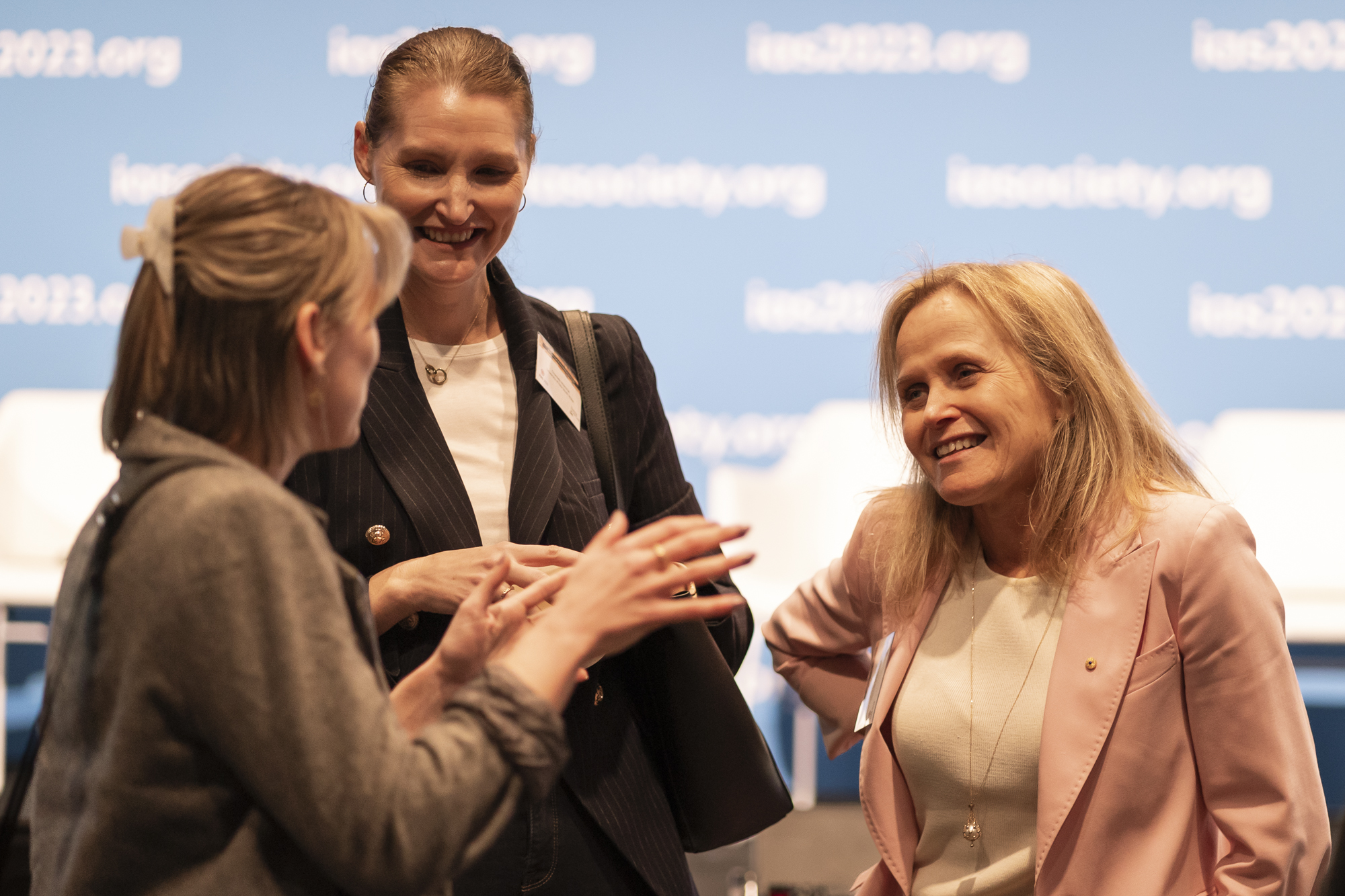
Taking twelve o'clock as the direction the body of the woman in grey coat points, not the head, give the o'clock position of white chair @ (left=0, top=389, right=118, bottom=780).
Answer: The white chair is roughly at 10 o'clock from the woman in grey coat.

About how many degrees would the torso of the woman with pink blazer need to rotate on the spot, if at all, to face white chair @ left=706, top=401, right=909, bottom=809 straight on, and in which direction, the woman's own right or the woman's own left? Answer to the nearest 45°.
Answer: approximately 135° to the woman's own right

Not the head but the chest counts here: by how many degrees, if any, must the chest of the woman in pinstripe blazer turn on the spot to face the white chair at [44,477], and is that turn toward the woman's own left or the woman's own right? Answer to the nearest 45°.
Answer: approximately 135° to the woman's own right

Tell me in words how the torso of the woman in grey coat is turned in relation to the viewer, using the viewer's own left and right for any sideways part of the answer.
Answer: facing away from the viewer and to the right of the viewer

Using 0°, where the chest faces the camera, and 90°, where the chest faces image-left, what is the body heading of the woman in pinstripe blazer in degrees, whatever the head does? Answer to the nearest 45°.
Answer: approximately 0°

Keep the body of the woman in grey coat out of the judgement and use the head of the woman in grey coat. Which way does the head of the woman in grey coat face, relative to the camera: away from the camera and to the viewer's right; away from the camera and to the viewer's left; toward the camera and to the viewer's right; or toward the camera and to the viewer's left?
away from the camera and to the viewer's right

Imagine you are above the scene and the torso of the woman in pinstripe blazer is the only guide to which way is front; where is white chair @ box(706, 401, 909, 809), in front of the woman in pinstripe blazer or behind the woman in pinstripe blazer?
behind

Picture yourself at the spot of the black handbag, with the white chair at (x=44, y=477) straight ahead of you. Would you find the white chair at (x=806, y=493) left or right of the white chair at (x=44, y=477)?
right

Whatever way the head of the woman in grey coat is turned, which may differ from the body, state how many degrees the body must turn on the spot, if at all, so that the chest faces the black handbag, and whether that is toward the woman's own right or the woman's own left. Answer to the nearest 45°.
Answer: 0° — they already face it

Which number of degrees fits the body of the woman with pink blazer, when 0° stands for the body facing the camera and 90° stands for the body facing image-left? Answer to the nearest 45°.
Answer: approximately 45°

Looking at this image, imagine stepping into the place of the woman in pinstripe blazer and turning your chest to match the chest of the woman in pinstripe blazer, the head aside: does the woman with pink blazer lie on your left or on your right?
on your left
